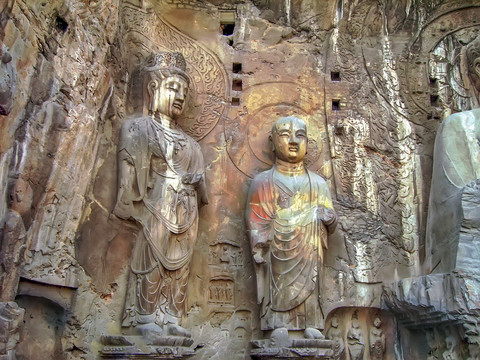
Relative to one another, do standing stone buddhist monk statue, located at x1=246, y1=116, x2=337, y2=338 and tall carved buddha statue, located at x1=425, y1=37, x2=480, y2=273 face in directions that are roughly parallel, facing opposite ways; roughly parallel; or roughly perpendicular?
roughly parallel

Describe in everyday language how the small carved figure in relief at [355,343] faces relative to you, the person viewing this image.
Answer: facing the viewer

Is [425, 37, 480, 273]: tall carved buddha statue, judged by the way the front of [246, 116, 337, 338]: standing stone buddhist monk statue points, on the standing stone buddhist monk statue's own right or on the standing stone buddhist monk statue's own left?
on the standing stone buddhist monk statue's own left

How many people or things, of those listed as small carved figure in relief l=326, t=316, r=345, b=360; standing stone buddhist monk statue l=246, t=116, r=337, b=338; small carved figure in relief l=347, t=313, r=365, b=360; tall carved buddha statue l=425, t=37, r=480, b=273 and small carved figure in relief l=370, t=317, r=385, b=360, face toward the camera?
5

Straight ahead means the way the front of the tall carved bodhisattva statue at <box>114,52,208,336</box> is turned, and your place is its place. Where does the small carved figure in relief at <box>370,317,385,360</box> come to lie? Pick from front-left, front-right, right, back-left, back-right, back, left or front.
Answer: front-left

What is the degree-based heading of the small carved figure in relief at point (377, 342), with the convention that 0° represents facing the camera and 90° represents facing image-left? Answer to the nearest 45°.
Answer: approximately 0°

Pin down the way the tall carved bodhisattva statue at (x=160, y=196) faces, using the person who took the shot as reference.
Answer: facing the viewer and to the right of the viewer

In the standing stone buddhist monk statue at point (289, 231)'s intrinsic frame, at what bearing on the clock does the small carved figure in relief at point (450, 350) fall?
The small carved figure in relief is roughly at 9 o'clock from the standing stone buddhist monk statue.

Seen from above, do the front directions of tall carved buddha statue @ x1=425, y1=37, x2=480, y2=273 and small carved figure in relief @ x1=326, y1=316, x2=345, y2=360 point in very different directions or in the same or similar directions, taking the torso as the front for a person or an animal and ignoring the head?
same or similar directions

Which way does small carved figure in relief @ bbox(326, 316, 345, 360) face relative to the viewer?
toward the camera

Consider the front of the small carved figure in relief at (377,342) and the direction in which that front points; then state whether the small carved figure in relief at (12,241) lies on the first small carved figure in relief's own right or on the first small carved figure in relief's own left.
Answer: on the first small carved figure in relief's own right

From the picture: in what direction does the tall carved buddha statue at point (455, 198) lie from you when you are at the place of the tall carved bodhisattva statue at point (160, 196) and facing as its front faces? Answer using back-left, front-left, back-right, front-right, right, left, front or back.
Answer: front-left
